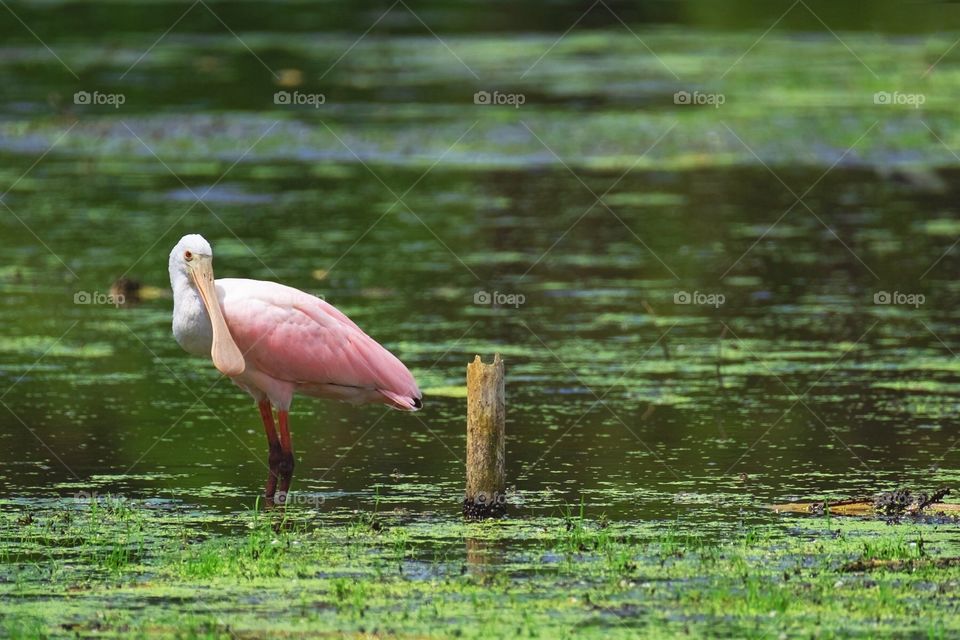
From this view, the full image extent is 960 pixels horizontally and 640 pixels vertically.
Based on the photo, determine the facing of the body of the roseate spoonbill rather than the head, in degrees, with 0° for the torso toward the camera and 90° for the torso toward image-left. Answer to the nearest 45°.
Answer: approximately 90°

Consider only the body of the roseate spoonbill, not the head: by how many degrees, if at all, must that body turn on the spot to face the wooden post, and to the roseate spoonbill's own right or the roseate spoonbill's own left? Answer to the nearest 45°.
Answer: approximately 135° to the roseate spoonbill's own left
